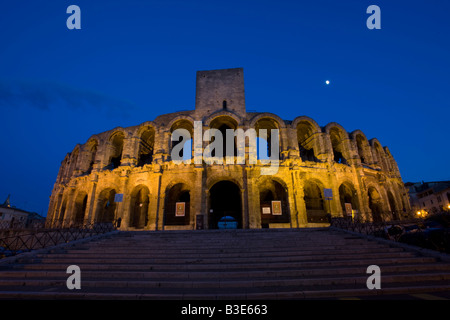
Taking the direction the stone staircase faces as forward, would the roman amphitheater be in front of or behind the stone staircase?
behind

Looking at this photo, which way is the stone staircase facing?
toward the camera
